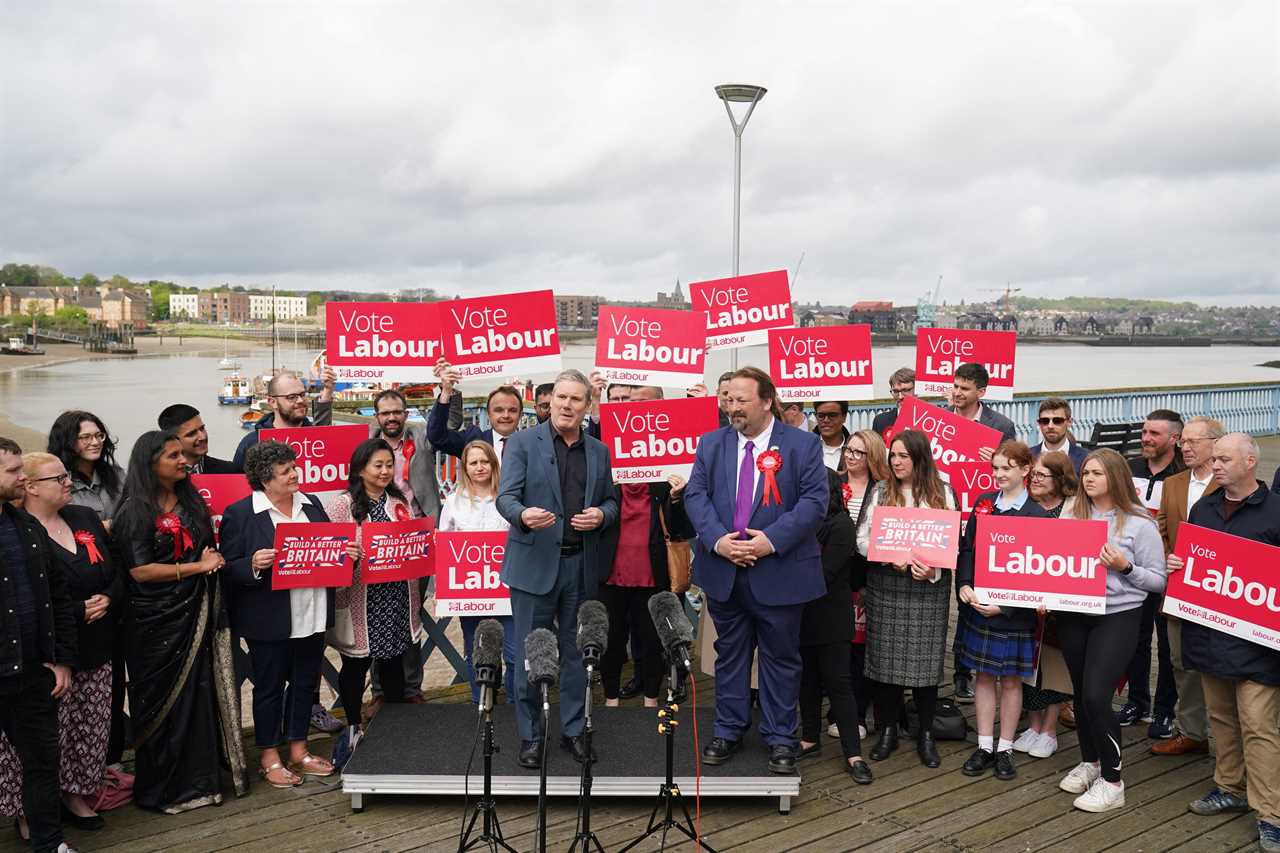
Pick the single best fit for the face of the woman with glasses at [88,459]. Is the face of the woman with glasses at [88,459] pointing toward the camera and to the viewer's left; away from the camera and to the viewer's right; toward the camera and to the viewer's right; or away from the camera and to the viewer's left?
toward the camera and to the viewer's right

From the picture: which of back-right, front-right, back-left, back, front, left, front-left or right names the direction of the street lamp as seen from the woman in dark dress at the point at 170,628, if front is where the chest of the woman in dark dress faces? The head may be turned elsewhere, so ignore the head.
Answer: left

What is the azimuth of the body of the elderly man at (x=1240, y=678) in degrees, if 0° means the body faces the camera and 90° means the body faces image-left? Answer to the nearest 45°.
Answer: approximately 45°

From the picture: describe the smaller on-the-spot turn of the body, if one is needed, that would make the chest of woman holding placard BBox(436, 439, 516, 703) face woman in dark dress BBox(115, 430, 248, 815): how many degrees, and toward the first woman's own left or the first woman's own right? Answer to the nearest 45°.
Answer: approximately 45° to the first woman's own right

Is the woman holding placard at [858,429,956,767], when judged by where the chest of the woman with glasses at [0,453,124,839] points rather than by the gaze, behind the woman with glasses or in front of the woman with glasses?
in front

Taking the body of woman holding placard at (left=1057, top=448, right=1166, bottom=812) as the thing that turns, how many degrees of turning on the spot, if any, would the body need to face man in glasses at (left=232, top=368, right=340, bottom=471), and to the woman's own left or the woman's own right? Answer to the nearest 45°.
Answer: approximately 45° to the woman's own right

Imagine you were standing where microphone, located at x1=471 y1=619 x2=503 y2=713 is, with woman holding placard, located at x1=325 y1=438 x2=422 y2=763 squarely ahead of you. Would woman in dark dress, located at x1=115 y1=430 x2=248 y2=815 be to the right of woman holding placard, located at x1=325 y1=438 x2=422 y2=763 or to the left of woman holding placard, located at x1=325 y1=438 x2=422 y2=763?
left

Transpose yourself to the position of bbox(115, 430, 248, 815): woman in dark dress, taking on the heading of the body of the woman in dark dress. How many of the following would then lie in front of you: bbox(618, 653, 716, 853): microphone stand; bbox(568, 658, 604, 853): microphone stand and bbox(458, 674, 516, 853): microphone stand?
3

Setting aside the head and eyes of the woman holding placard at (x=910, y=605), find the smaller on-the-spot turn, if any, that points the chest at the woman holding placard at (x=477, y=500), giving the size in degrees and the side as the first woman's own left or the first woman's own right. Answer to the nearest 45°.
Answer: approximately 90° to the first woman's own right

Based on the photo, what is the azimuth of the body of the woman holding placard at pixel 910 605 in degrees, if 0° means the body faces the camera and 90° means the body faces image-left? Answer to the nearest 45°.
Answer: approximately 0°

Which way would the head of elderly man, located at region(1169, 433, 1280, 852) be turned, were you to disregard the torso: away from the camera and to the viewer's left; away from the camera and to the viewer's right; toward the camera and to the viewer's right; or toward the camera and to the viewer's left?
toward the camera and to the viewer's left

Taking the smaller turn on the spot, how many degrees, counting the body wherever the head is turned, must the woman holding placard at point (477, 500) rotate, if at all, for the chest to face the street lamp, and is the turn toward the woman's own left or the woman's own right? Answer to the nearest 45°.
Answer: approximately 135° to the woman's own left

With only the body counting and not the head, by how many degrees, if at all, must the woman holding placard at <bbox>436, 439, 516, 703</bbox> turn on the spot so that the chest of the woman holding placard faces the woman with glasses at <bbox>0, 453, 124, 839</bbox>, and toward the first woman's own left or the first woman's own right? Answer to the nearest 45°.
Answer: approximately 45° to the first woman's own right

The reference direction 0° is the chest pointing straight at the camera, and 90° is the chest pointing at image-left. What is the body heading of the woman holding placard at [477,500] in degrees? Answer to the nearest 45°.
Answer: approximately 0°

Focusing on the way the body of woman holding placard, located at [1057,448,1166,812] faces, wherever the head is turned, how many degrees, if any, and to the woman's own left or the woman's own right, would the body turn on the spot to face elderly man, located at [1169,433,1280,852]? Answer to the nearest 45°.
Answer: approximately 135° to the woman's own left

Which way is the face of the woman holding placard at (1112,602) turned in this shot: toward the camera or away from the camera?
toward the camera
